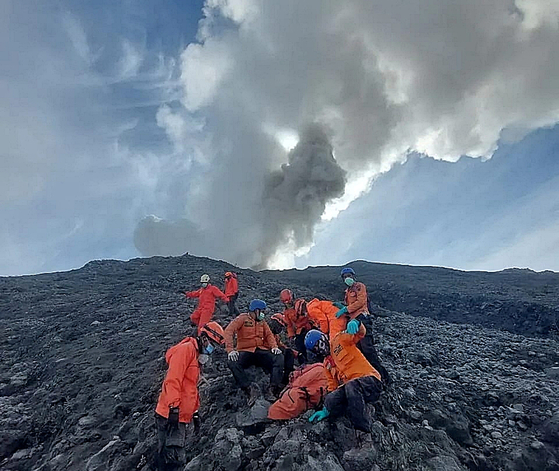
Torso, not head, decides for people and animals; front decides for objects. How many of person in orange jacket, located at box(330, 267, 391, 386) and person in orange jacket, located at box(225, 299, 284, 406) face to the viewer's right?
0

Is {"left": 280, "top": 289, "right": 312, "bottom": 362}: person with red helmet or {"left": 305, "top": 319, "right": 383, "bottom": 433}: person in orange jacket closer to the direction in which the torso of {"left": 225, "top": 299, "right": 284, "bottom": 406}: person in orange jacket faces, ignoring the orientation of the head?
the person in orange jacket

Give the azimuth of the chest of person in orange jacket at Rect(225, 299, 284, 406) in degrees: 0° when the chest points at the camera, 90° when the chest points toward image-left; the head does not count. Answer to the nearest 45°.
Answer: approximately 0°

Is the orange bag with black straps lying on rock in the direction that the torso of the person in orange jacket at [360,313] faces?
yes

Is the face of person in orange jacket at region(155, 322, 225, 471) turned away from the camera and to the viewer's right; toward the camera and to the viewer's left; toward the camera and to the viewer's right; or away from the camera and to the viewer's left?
toward the camera and to the viewer's right

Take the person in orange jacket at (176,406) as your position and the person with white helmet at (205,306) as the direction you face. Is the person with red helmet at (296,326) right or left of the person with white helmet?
right

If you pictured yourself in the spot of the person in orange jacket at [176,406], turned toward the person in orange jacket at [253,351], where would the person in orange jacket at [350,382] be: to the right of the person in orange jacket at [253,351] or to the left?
right

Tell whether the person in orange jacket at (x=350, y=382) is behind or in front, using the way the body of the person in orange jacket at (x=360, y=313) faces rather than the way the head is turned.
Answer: in front

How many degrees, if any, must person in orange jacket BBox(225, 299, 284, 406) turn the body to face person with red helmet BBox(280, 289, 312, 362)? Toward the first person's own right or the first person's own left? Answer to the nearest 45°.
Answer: approximately 135° to the first person's own left

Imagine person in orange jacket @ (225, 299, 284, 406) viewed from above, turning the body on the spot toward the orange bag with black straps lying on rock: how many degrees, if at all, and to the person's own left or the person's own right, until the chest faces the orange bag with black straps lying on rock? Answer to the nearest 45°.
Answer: approximately 45° to the person's own left
